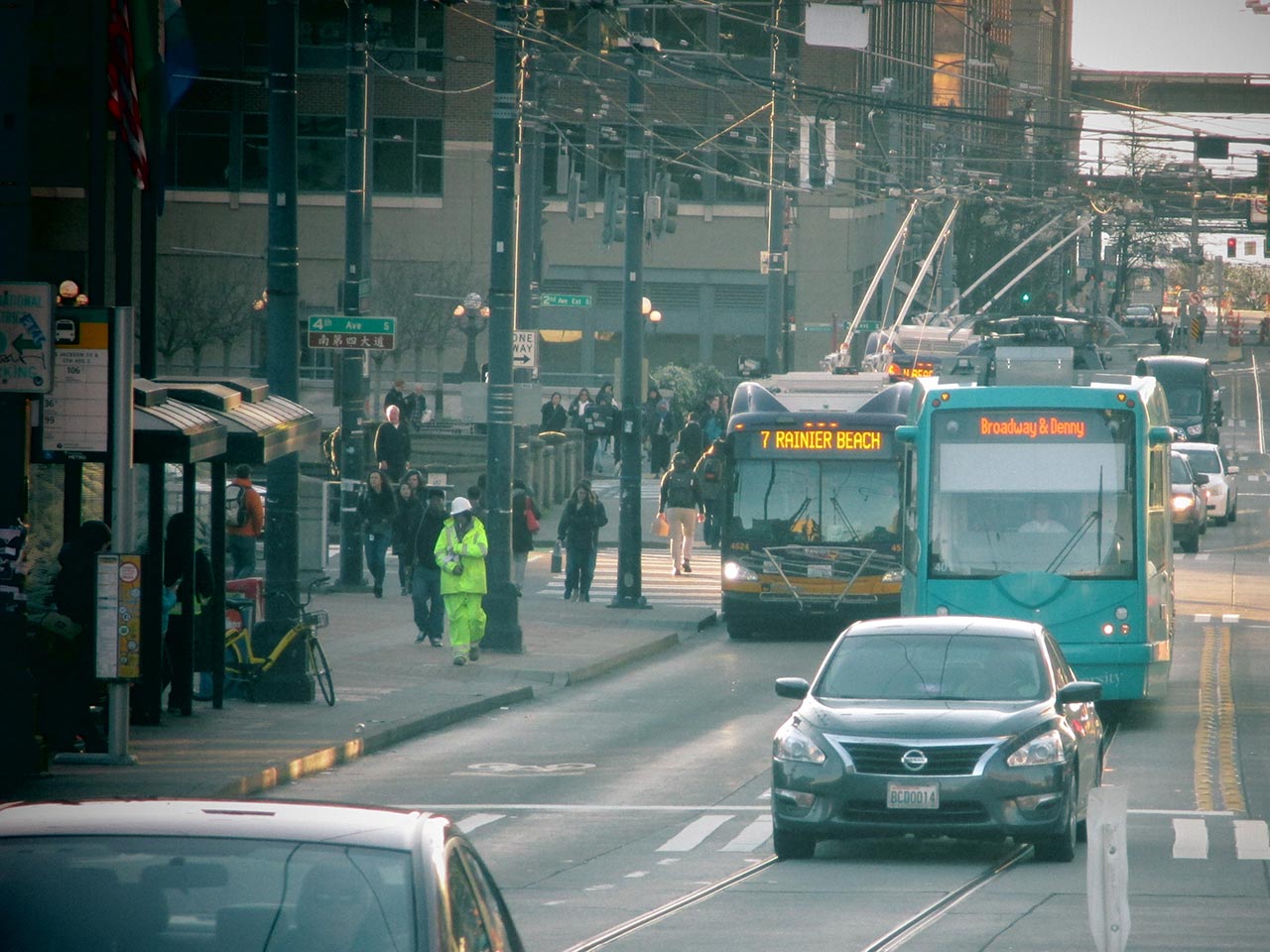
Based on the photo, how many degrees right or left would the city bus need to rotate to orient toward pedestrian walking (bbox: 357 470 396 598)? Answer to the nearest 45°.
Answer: approximately 90° to its right

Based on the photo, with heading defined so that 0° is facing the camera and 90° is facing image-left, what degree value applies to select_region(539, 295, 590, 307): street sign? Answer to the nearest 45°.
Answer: approximately 0°

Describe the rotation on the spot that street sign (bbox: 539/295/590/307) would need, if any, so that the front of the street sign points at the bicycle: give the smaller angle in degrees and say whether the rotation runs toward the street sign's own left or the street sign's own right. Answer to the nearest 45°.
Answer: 0° — it already faces it

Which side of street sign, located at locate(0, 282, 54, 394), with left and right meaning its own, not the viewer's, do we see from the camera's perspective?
front

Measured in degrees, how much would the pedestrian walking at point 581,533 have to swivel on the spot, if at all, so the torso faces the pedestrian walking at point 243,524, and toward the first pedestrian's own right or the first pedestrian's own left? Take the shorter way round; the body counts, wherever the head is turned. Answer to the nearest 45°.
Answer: approximately 45° to the first pedestrian's own right

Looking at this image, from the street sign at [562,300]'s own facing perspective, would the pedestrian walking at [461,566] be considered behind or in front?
in front

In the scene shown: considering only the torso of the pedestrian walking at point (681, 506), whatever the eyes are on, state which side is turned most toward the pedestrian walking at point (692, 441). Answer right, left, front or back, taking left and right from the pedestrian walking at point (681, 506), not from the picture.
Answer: front

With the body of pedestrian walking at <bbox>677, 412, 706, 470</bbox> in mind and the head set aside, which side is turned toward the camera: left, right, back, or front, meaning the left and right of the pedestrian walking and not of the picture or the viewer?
back

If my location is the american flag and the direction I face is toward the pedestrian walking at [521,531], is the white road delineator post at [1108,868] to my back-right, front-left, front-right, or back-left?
back-right
